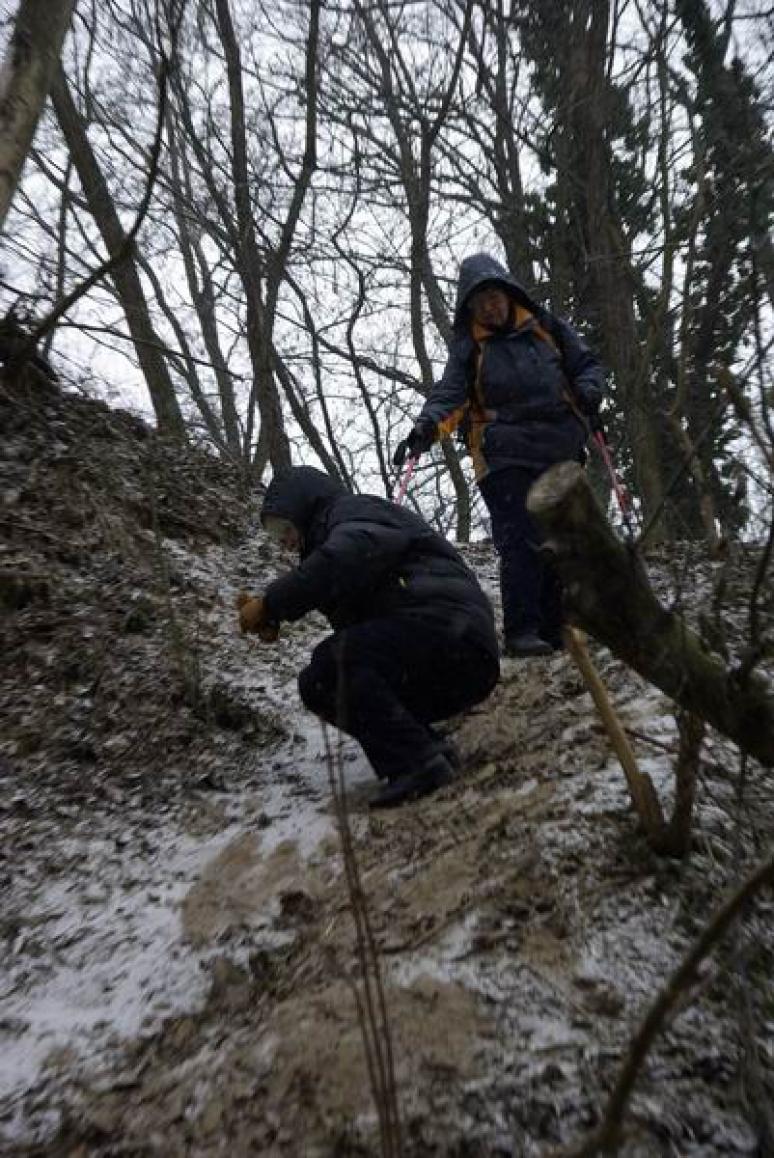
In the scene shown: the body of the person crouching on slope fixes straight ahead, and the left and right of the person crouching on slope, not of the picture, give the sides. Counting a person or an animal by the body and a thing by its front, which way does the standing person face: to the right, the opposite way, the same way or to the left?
to the left

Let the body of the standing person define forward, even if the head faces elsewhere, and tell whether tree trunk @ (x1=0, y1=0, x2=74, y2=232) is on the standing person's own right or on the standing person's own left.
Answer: on the standing person's own right

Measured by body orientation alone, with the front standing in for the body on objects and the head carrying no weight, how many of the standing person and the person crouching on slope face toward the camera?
1

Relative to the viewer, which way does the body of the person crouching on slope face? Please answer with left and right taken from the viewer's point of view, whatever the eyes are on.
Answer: facing to the left of the viewer

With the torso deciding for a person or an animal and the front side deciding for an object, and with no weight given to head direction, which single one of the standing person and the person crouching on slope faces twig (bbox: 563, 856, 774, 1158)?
the standing person

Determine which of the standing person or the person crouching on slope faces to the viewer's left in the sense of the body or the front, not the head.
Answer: the person crouching on slope

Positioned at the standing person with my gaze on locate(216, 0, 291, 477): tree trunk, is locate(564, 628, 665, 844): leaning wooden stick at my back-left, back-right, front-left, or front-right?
back-left
